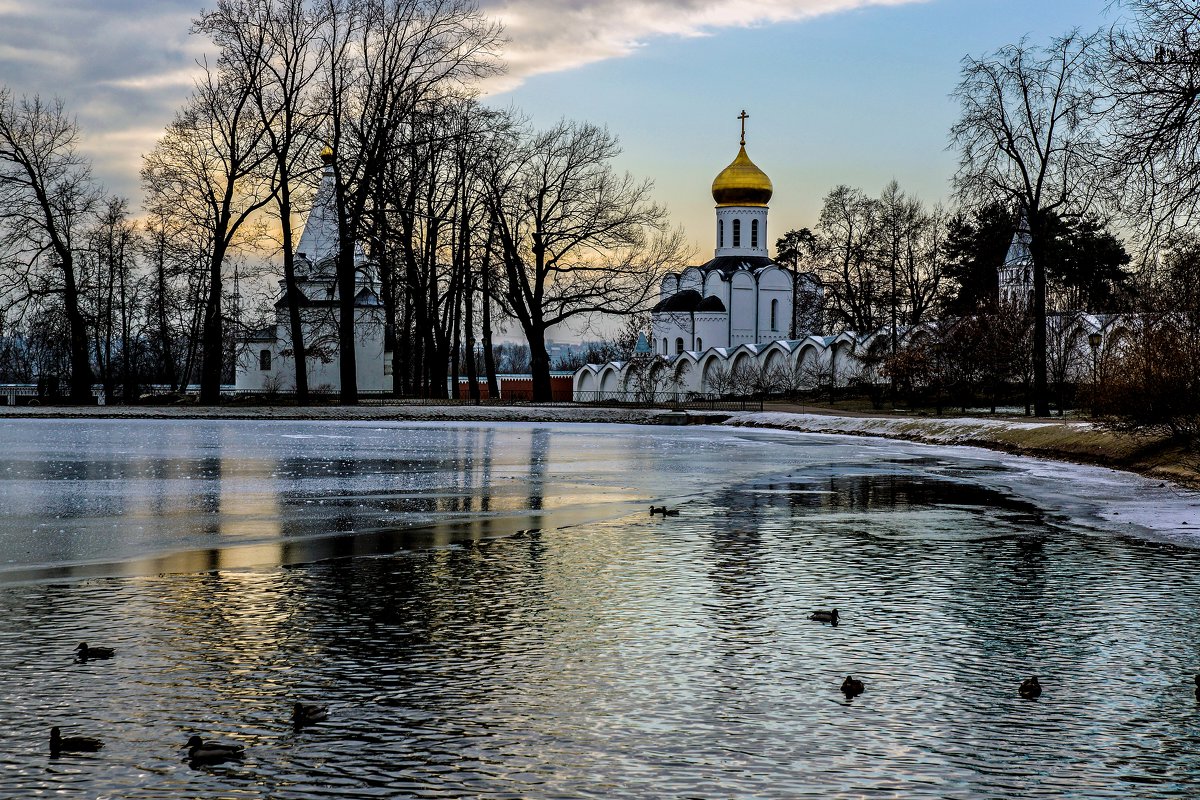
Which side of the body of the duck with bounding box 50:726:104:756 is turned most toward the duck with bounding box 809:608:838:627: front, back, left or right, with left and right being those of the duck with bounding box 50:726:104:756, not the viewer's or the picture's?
back

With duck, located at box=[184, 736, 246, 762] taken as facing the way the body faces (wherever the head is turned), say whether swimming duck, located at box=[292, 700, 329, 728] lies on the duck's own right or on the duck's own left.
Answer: on the duck's own right

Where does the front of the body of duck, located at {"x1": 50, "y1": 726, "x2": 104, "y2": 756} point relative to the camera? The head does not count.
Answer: to the viewer's left

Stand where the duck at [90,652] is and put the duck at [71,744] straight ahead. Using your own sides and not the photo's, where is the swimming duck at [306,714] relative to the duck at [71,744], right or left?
left

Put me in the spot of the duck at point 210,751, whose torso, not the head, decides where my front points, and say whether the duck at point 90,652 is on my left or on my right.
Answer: on my right

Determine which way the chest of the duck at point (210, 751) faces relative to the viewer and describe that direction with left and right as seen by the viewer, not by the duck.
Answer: facing to the left of the viewer
